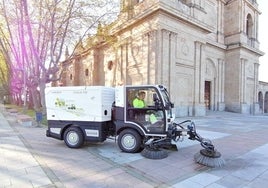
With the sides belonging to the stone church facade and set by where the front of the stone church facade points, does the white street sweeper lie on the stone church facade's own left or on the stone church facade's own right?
on the stone church facade's own right
